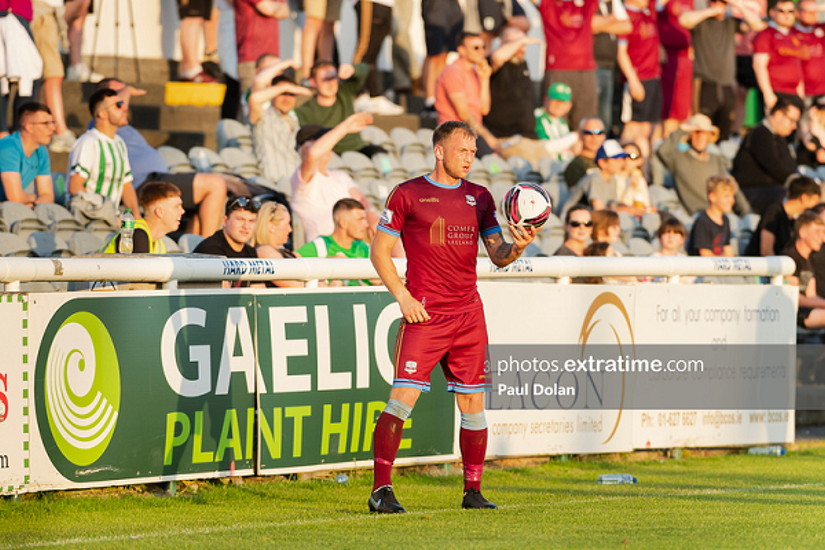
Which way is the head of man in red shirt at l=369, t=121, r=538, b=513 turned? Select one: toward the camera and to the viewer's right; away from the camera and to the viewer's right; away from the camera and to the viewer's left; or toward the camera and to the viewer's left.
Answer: toward the camera and to the viewer's right

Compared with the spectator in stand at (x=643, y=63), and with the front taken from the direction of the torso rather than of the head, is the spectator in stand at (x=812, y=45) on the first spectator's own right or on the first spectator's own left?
on the first spectator's own left

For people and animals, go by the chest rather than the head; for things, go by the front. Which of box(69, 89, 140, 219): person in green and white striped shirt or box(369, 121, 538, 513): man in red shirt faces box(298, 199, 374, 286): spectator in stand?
the person in green and white striped shirt

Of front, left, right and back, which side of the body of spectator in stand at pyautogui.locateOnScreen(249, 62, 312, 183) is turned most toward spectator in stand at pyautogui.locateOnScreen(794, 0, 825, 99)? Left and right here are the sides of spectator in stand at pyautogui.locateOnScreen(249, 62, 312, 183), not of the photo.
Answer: left

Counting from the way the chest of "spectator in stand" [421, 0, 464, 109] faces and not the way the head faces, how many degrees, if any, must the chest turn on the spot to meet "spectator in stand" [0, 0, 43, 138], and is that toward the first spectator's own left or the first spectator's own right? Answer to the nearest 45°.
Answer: approximately 90° to the first spectator's own right

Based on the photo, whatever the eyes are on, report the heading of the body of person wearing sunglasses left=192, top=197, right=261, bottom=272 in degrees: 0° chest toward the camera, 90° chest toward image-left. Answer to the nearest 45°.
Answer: approximately 315°

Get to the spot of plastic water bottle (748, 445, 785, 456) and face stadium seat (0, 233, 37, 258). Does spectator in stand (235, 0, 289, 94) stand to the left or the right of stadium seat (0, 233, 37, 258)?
right

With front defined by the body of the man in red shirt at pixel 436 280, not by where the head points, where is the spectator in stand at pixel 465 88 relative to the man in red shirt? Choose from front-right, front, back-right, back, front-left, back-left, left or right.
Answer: back-left
